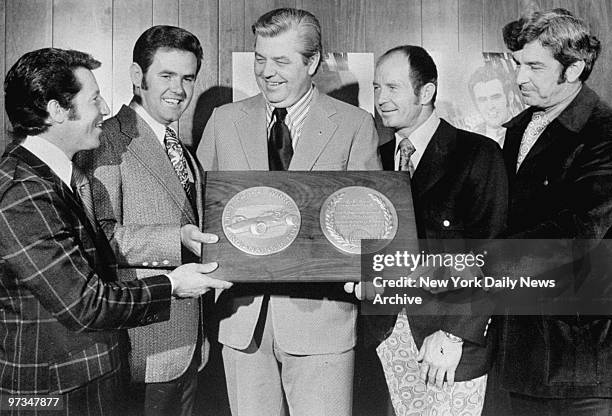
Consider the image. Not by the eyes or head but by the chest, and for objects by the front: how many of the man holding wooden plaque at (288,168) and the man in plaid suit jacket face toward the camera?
1

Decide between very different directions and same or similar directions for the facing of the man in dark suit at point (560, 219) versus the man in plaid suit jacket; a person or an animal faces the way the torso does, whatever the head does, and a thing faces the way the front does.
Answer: very different directions

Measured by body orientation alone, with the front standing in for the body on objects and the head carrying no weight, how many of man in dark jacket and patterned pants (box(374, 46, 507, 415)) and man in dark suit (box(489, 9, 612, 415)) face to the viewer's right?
0

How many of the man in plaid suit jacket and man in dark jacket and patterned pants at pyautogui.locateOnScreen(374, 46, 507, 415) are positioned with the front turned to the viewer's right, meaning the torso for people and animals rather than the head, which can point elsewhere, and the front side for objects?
1

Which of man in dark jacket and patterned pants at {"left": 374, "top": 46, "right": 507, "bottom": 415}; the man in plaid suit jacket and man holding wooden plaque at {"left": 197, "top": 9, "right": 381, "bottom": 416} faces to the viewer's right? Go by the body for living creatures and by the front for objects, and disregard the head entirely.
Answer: the man in plaid suit jacket

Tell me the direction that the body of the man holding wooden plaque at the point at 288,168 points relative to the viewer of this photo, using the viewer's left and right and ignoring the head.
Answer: facing the viewer

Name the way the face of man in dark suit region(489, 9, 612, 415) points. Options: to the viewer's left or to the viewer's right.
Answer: to the viewer's left

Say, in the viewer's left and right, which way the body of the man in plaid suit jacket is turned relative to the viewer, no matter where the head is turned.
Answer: facing to the right of the viewer

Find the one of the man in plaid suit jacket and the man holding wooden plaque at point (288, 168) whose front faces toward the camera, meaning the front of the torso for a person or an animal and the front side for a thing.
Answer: the man holding wooden plaque

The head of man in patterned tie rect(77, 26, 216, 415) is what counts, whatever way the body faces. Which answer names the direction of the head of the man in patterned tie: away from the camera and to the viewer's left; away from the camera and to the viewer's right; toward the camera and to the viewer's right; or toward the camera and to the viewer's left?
toward the camera and to the viewer's right

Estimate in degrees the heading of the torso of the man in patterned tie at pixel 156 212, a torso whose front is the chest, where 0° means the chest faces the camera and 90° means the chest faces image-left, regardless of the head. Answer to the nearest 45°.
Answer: approximately 315°

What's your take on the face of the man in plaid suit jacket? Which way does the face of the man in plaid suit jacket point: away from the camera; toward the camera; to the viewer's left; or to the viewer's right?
to the viewer's right

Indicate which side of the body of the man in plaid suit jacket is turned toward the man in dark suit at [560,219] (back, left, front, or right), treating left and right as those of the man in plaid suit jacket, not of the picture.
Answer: front

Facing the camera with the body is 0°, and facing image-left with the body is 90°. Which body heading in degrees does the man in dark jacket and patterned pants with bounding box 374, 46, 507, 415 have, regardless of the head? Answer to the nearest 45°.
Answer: approximately 45°
